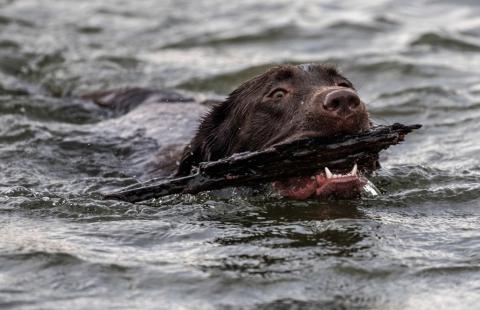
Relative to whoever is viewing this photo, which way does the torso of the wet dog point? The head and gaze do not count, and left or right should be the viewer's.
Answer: facing the viewer and to the right of the viewer
